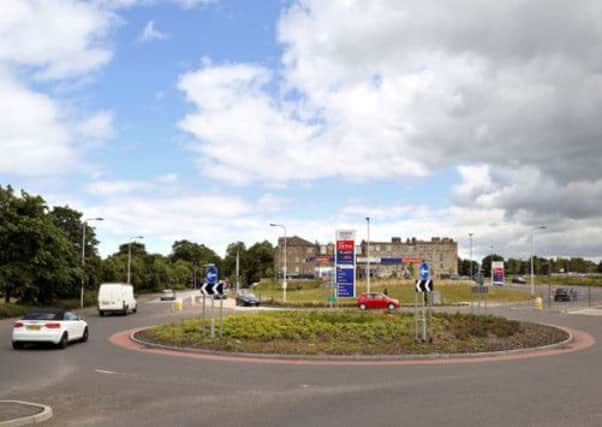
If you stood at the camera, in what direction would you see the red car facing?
facing to the right of the viewer

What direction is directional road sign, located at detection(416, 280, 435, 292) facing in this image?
toward the camera

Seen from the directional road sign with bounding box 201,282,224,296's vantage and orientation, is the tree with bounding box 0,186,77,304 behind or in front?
behind

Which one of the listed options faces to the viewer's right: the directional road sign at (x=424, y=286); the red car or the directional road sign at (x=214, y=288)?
the red car

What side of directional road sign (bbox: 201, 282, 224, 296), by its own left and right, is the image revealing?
front

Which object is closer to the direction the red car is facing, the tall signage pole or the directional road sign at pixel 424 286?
the directional road sign

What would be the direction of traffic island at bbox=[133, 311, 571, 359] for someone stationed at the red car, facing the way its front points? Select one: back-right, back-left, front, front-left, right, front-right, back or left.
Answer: right

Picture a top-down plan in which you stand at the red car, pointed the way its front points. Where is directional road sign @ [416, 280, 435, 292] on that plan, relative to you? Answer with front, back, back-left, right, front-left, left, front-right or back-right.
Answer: right

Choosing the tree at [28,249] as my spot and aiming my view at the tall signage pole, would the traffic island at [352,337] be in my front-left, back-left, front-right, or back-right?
front-right

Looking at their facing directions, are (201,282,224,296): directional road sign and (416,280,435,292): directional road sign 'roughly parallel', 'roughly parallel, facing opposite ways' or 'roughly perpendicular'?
roughly parallel

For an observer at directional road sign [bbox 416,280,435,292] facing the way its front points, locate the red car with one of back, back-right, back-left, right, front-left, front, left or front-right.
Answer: back

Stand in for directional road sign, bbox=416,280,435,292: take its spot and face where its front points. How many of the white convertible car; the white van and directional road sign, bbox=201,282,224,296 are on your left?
0
